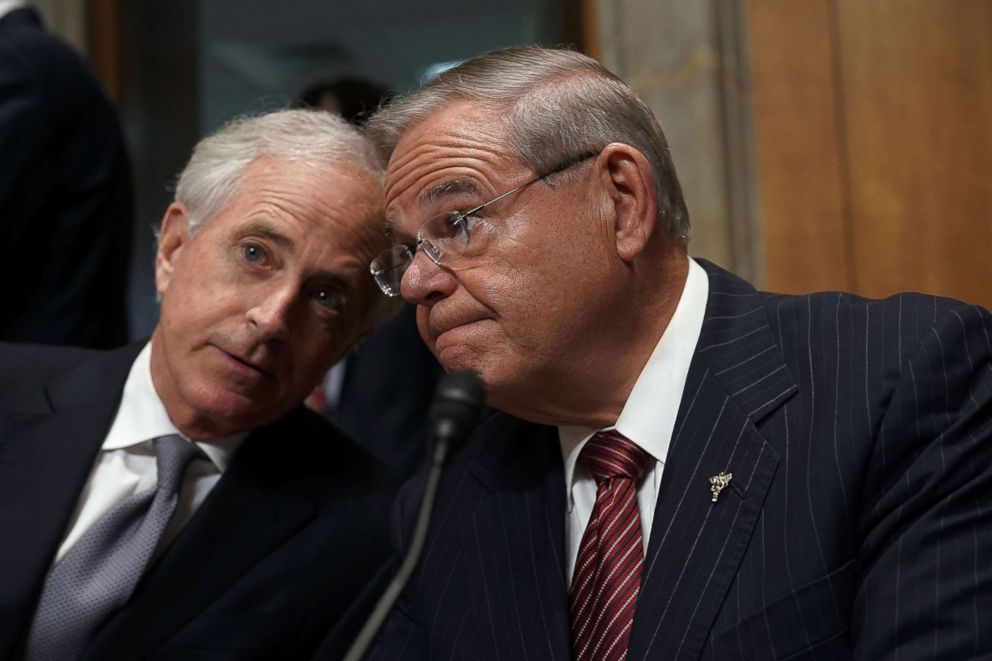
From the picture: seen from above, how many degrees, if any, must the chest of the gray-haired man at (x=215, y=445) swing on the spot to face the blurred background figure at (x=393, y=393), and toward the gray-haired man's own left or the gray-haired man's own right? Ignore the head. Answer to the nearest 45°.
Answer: approximately 135° to the gray-haired man's own left

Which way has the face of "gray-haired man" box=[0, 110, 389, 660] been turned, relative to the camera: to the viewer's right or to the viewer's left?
to the viewer's right

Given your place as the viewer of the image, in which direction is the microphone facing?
facing away from the viewer and to the right of the viewer

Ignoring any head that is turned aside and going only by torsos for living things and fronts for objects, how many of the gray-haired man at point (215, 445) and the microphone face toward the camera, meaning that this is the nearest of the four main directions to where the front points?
1

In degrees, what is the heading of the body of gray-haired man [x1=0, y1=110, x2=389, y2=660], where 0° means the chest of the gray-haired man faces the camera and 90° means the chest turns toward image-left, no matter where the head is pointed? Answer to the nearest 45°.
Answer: approximately 0°

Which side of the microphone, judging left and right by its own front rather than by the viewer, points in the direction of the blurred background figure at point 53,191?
left

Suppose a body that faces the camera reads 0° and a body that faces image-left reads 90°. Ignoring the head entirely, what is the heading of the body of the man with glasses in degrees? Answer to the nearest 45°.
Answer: approximately 45°

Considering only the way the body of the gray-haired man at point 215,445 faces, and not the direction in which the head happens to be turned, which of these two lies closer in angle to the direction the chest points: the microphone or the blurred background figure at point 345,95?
the microphone

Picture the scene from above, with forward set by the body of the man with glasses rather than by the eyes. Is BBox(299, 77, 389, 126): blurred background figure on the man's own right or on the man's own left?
on the man's own right

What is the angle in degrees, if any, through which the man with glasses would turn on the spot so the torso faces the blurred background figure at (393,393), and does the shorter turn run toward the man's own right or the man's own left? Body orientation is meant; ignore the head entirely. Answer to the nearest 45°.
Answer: approximately 90° to the man's own right
